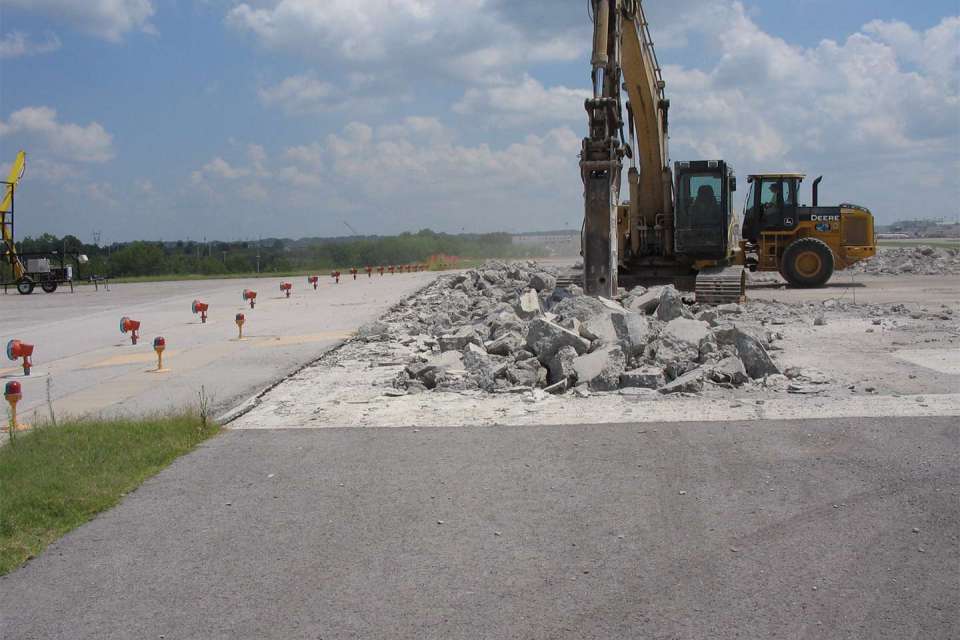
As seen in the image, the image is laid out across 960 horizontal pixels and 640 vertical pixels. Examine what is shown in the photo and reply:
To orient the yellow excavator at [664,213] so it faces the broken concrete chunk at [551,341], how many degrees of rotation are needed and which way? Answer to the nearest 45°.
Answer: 0° — it already faces it

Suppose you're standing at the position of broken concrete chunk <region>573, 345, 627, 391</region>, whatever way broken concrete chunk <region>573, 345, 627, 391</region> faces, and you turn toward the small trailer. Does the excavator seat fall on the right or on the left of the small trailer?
right

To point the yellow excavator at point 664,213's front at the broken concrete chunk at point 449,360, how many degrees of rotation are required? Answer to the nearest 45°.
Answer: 0° — it already faces it

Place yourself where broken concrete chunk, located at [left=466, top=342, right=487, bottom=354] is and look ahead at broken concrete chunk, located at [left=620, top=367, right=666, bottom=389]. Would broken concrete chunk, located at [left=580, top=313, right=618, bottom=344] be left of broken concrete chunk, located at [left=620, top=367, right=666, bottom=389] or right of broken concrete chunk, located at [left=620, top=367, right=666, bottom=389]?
left

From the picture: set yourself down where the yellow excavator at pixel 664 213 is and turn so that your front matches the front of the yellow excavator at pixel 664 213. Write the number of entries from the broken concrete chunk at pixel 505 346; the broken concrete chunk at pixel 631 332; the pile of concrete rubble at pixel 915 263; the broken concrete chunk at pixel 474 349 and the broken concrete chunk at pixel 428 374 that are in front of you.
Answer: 4

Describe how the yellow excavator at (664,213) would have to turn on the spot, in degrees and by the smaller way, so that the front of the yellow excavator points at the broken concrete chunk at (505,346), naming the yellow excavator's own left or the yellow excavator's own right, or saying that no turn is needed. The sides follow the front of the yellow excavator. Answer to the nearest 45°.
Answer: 0° — it already faces it

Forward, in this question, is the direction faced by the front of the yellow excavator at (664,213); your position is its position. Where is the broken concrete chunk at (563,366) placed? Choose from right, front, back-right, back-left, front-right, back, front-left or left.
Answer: front

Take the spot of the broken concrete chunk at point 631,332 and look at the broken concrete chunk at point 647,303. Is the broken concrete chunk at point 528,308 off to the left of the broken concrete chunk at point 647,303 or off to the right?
left
